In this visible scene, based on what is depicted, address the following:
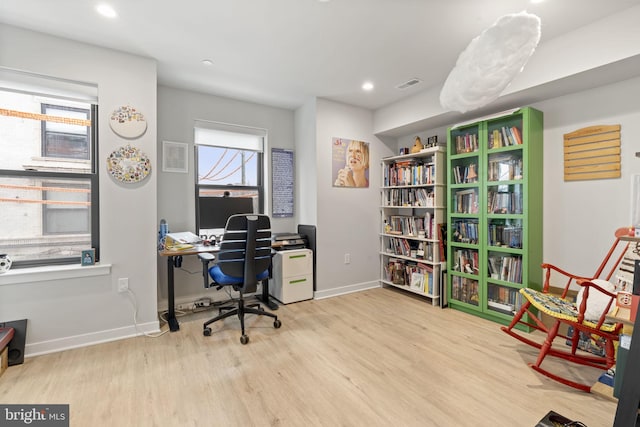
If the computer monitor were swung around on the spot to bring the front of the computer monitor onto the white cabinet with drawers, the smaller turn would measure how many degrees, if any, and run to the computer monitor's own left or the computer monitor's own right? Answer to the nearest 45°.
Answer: approximately 90° to the computer monitor's own left

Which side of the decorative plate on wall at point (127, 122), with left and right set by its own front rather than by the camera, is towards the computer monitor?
left

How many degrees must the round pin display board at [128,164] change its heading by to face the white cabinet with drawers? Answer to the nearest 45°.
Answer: approximately 90° to its left

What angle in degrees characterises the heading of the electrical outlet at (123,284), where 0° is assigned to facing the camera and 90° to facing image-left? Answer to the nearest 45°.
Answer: approximately 0°

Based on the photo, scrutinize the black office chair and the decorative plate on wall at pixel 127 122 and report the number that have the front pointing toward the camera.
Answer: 1

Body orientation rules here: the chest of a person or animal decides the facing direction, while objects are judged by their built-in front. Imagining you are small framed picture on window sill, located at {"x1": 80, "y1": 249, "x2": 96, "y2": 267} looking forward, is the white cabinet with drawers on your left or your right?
on your left

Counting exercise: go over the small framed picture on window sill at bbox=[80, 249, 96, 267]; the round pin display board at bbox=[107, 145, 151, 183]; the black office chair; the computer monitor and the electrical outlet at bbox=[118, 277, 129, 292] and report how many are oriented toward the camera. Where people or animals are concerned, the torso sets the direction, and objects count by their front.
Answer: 4
